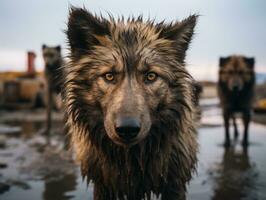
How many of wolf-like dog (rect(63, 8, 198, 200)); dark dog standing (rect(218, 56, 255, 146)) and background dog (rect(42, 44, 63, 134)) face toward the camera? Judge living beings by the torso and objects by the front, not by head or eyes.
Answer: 3

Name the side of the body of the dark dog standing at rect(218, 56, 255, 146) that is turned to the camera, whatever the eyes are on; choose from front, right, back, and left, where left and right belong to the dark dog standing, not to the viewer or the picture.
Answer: front

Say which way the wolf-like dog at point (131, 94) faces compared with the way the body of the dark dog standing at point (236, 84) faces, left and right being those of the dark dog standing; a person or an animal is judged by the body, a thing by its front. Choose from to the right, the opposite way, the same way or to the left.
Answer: the same way

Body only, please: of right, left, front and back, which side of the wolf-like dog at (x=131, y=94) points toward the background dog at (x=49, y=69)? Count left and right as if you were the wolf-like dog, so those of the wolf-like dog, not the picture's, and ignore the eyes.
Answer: back

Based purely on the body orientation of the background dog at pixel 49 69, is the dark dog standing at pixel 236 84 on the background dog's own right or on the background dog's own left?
on the background dog's own left

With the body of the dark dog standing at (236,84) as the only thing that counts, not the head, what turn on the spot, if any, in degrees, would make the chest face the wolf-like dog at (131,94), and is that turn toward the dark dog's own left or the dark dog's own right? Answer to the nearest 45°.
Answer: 0° — it already faces it

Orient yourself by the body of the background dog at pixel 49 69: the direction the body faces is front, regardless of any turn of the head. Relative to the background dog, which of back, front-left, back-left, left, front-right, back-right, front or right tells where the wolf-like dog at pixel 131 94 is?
front

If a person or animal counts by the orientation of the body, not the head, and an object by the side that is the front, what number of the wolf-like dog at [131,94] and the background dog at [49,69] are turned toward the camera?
2

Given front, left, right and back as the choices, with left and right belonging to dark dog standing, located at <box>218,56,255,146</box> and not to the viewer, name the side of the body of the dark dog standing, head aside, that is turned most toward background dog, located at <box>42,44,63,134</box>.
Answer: right

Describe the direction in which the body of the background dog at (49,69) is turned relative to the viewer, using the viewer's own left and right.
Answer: facing the viewer

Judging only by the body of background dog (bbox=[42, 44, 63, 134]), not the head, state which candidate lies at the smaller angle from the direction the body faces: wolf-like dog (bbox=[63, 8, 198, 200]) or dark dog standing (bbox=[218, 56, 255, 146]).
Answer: the wolf-like dog

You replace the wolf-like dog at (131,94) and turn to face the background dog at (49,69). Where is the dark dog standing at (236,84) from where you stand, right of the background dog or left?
right
